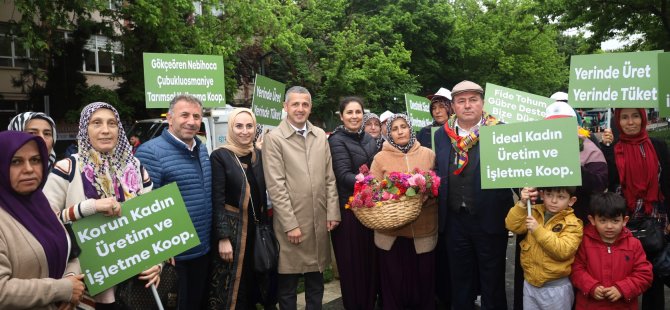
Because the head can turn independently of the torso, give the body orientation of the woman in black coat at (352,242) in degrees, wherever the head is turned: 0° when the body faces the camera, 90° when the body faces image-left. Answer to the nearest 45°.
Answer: approximately 315°

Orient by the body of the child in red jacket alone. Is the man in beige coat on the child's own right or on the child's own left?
on the child's own right

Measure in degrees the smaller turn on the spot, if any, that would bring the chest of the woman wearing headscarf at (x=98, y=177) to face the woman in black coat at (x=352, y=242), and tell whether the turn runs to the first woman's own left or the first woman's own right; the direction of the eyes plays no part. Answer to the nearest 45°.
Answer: approximately 90° to the first woman's own left

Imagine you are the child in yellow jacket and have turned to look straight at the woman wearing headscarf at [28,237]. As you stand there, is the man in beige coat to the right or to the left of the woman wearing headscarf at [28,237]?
right

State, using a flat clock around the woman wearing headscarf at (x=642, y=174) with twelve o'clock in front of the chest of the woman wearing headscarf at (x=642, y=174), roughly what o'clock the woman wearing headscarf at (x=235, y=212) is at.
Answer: the woman wearing headscarf at (x=235, y=212) is roughly at 2 o'clock from the woman wearing headscarf at (x=642, y=174).

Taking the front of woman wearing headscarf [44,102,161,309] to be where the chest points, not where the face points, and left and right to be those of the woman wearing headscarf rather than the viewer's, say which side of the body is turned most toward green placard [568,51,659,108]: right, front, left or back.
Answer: left

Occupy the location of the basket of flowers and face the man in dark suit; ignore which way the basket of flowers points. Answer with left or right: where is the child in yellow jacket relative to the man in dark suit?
right
